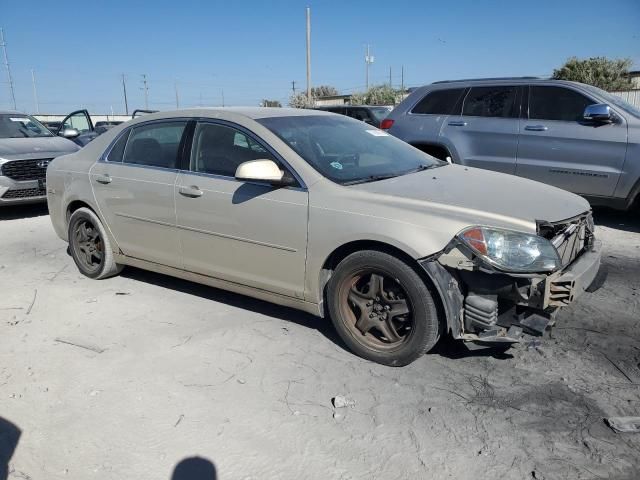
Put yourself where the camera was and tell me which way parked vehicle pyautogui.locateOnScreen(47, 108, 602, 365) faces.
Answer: facing the viewer and to the right of the viewer

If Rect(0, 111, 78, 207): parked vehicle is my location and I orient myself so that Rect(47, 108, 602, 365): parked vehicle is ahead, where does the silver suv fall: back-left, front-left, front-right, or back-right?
front-left

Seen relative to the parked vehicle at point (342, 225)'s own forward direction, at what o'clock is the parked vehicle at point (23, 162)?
the parked vehicle at point (23, 162) is roughly at 6 o'clock from the parked vehicle at point (342, 225).

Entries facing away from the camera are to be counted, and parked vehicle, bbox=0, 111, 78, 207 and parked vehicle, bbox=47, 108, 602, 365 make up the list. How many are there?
0

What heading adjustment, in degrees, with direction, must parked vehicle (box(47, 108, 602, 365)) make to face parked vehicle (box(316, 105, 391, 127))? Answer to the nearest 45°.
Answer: approximately 135° to its left

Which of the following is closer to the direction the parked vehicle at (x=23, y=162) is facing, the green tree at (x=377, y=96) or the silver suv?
the silver suv

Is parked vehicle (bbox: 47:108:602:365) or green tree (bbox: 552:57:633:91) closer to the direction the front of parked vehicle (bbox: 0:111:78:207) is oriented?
the parked vehicle

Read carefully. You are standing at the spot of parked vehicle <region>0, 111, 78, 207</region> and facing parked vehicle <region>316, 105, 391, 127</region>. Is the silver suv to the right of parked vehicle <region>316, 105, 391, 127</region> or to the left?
right

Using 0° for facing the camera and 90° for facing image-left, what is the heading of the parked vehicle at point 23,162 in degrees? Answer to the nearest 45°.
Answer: approximately 315°

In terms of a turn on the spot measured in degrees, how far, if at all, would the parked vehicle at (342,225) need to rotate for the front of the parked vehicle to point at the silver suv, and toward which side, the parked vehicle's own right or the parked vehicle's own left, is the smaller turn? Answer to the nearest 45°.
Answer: approximately 90° to the parked vehicle's own left

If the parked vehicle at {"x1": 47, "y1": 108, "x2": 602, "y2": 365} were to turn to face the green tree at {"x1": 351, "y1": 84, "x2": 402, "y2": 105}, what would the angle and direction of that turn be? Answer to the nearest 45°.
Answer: approximately 135° to its left

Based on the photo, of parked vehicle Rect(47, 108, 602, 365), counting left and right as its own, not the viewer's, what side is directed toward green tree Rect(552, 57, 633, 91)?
left
